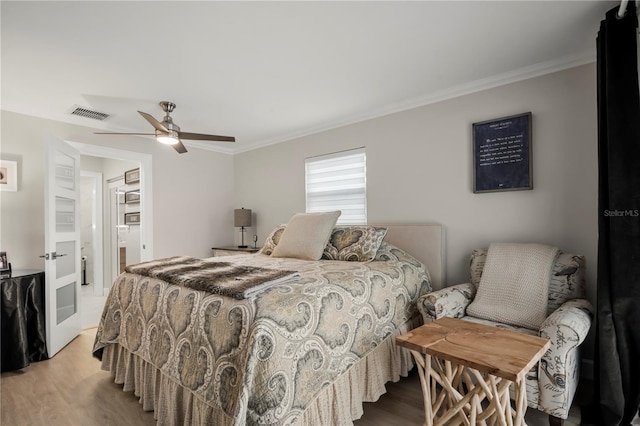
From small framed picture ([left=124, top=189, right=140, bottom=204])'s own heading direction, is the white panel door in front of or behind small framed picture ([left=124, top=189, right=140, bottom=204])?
in front

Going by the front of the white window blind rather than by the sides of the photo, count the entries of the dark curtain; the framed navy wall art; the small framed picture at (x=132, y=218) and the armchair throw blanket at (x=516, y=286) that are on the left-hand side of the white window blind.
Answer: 3

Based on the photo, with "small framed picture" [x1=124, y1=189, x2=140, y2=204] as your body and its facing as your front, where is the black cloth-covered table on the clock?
The black cloth-covered table is roughly at 11 o'clock from the small framed picture.

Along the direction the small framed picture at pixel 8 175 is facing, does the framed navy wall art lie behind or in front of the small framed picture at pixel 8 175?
in front

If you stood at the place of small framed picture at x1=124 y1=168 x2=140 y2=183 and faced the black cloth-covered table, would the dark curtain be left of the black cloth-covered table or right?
left

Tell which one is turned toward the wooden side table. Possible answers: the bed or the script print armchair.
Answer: the script print armchair
